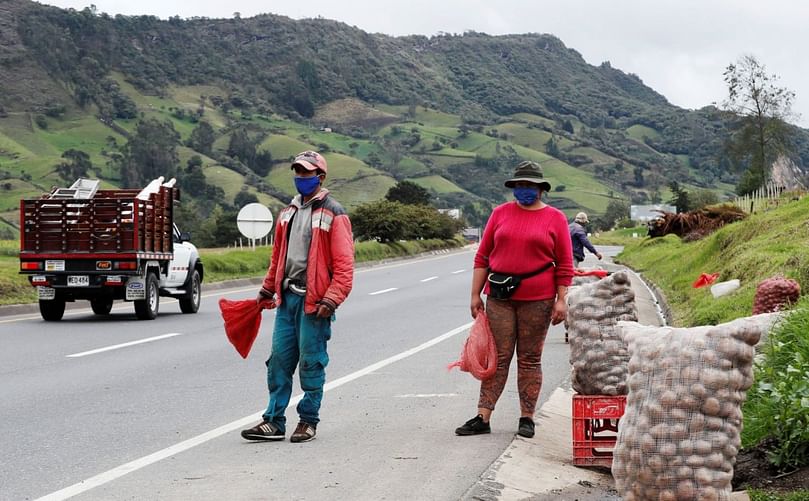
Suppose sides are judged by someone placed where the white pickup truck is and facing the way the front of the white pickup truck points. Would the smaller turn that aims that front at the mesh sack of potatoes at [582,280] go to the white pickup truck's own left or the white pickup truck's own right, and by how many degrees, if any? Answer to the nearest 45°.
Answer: approximately 90° to the white pickup truck's own right

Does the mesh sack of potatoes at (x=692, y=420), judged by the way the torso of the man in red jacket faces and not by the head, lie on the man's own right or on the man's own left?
on the man's own left

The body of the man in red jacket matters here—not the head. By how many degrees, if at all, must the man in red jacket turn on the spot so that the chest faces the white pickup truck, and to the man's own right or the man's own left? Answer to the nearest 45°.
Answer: approximately 135° to the man's own right

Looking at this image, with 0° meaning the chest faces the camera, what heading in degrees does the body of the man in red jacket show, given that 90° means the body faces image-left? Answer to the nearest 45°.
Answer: approximately 45°

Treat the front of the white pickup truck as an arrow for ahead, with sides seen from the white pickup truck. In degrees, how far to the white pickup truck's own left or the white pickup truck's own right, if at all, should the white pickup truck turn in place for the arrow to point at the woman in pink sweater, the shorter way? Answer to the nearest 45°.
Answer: approximately 135° to the white pickup truck's own right

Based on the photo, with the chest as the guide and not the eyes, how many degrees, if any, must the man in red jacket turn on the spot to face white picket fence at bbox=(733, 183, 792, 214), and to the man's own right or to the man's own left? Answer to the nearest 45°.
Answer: approximately 180°

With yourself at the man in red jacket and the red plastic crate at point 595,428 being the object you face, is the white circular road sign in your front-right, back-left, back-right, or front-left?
back-left

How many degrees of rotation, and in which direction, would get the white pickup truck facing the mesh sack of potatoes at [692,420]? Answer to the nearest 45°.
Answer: approximately 135° to its right

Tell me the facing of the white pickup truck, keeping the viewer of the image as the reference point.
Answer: facing away from the viewer and to the right of the viewer

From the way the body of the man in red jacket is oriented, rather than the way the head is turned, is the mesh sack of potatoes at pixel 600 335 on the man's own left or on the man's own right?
on the man's own left

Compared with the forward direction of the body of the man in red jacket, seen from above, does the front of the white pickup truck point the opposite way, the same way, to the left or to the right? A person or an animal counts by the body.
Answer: the opposite way

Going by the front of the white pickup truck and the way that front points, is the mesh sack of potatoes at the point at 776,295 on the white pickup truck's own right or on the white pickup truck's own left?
on the white pickup truck's own right

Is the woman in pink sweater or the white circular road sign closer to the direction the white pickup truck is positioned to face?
the white circular road sign

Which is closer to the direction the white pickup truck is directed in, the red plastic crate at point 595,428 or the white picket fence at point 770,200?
the white picket fence

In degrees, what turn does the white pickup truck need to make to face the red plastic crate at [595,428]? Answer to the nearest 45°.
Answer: approximately 135° to its right
